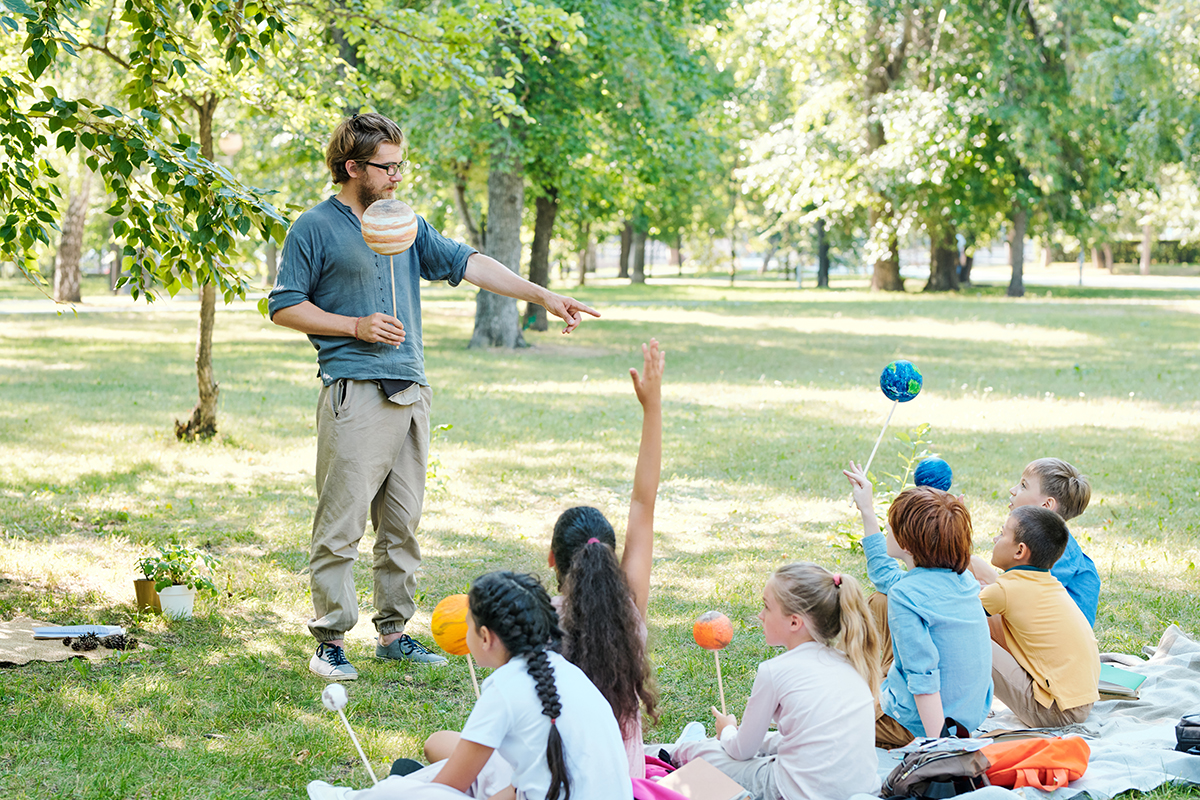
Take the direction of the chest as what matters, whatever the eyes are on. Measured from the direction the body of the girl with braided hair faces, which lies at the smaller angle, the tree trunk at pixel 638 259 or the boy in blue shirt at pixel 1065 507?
the tree trunk

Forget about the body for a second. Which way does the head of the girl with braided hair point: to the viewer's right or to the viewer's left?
to the viewer's left

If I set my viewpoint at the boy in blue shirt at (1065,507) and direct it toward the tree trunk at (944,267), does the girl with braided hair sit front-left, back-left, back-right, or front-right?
back-left

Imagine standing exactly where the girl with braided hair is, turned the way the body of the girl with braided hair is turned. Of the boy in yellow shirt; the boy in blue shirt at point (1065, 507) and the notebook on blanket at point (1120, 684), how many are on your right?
3

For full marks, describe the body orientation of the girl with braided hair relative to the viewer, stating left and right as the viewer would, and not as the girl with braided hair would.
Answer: facing away from the viewer and to the left of the viewer

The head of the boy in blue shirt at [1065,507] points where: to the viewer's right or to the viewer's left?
to the viewer's left

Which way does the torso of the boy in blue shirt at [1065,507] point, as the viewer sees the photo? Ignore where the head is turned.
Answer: to the viewer's left

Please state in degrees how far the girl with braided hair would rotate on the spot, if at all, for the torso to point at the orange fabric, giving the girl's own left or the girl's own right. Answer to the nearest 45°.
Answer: approximately 90° to the girl's own right

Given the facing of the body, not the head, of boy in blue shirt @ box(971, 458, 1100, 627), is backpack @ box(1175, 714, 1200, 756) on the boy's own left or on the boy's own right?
on the boy's own left

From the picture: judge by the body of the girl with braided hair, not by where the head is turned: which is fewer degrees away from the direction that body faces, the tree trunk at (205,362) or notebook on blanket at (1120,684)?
the tree trunk

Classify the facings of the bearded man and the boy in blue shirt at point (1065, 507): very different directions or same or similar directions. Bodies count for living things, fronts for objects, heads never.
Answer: very different directions

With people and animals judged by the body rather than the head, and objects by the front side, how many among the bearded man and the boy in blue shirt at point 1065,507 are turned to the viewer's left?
1
